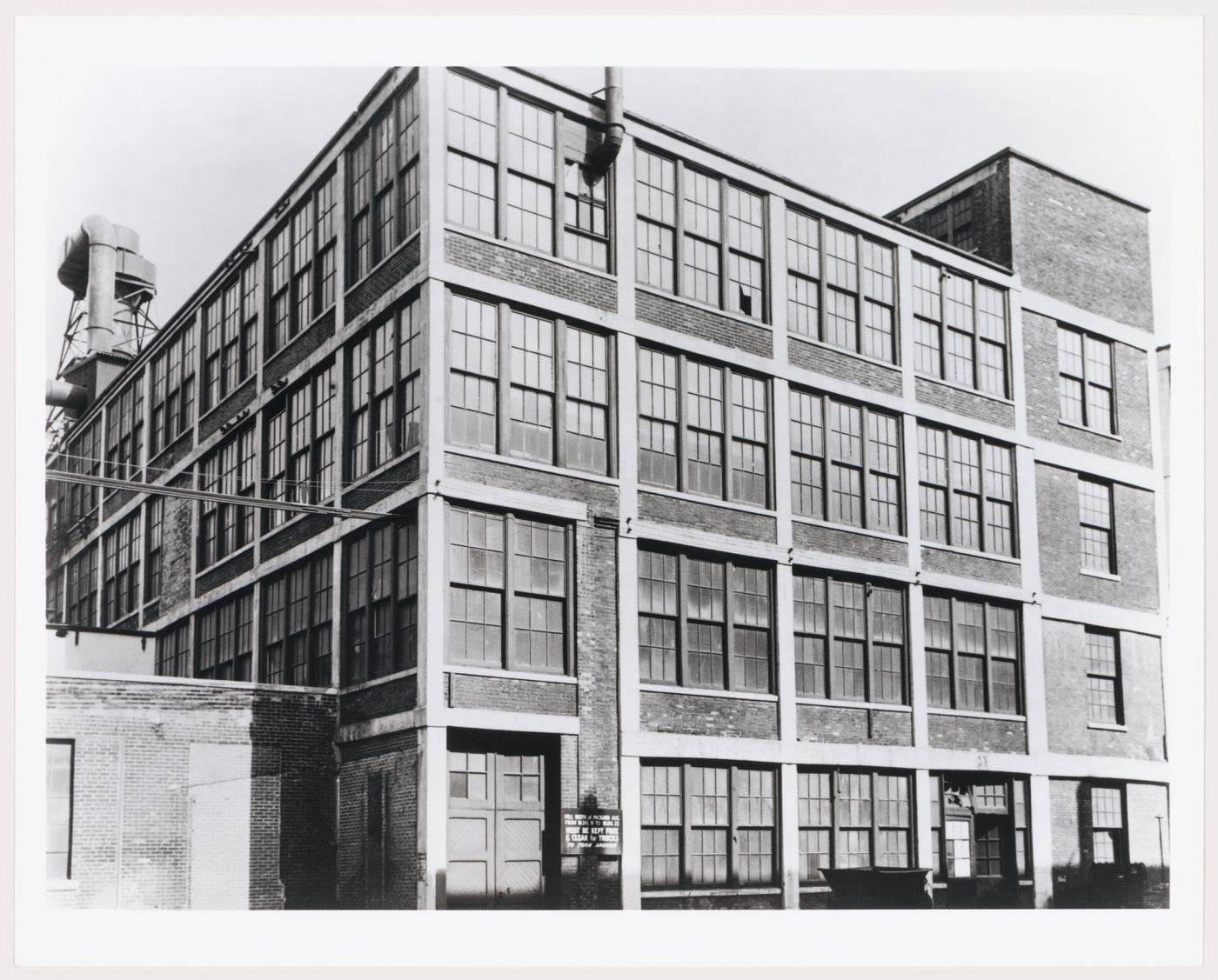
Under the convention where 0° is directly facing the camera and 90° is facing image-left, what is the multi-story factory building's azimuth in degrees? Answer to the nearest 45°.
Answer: approximately 315°
